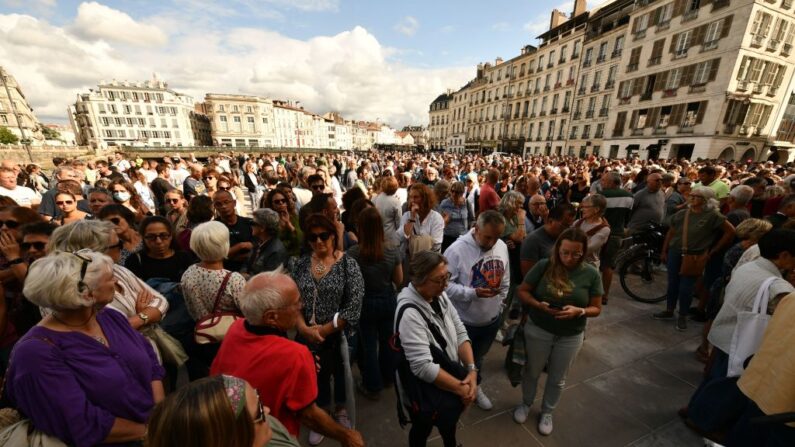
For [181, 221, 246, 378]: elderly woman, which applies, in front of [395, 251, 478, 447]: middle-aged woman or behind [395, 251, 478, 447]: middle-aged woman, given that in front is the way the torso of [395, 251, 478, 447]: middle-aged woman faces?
behind

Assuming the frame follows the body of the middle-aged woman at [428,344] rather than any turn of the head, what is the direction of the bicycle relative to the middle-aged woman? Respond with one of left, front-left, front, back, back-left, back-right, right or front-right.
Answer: left

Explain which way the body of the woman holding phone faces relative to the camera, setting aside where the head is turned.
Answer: toward the camera

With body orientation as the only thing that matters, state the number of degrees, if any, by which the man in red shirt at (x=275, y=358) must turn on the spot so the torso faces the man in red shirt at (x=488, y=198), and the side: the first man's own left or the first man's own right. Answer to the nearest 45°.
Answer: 0° — they already face them

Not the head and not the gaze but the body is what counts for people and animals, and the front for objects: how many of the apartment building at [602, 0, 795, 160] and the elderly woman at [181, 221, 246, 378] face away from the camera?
1

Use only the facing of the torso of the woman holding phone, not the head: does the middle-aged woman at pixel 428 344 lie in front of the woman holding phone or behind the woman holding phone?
in front

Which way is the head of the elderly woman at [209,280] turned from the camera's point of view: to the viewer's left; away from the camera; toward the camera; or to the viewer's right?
away from the camera

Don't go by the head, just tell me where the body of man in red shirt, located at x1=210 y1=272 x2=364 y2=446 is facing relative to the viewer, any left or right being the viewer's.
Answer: facing away from the viewer and to the right of the viewer

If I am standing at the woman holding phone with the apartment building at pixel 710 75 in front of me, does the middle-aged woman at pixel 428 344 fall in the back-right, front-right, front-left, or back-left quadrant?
back-left

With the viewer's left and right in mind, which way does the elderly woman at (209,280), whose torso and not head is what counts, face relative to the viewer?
facing away from the viewer

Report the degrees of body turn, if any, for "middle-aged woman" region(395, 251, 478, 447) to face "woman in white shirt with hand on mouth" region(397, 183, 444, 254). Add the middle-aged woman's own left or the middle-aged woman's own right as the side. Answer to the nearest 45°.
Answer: approximately 135° to the middle-aged woman's own left
